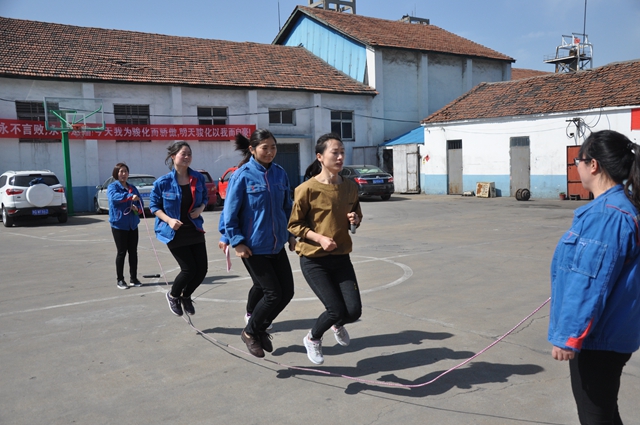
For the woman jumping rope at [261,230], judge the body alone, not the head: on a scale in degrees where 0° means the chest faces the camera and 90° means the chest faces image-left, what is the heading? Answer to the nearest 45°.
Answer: approximately 315°

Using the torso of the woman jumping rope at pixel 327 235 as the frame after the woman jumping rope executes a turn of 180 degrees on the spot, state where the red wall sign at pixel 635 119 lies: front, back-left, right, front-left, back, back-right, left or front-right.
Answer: right

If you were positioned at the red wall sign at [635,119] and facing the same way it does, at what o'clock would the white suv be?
The white suv is roughly at 2 o'clock from the red wall sign.

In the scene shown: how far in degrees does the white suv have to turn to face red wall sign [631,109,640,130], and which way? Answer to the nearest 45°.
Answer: approximately 90° to its right

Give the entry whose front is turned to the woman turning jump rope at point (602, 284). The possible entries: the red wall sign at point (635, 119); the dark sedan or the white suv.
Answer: the red wall sign

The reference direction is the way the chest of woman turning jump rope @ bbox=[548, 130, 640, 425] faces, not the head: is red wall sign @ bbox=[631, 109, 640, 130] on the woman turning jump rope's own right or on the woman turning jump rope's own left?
on the woman turning jump rope's own right

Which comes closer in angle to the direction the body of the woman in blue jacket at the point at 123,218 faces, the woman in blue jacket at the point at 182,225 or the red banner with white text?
the woman in blue jacket

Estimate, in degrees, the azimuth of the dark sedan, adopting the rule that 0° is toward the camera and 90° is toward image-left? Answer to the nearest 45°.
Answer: approximately 135°

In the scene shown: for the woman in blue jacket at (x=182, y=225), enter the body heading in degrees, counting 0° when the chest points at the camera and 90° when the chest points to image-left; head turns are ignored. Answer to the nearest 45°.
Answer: approximately 315°

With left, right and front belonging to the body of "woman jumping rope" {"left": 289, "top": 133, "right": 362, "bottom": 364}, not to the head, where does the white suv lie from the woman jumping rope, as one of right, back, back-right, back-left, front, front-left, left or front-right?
back

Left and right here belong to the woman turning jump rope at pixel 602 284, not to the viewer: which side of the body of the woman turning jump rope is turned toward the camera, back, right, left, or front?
left

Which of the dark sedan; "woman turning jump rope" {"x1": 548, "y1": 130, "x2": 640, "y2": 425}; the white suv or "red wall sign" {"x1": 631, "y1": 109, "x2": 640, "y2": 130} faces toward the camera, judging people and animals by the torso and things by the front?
the red wall sign

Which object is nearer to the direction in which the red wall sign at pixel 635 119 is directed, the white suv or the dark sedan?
the white suv
